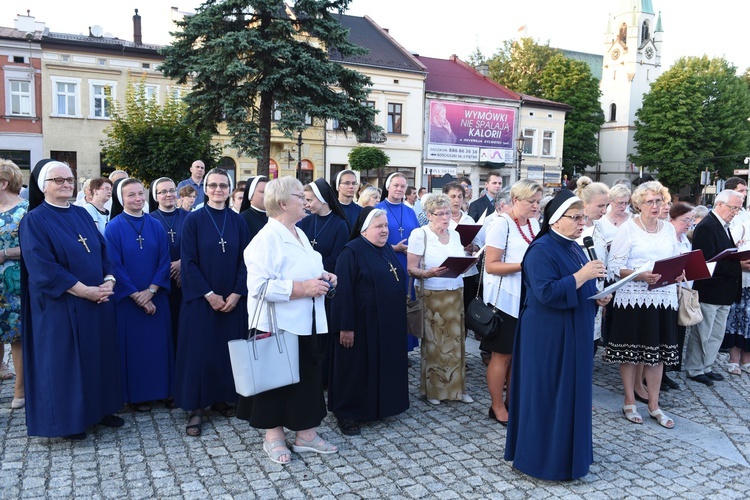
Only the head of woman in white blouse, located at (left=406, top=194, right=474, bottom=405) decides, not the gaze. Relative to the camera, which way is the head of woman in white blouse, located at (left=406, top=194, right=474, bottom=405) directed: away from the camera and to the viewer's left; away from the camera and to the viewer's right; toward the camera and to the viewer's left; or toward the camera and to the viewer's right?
toward the camera and to the viewer's right

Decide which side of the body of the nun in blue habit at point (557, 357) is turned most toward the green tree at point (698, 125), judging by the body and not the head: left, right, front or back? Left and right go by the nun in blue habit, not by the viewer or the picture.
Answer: left

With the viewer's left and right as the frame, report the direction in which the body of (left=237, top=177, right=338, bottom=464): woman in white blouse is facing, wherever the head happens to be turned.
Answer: facing the viewer and to the right of the viewer

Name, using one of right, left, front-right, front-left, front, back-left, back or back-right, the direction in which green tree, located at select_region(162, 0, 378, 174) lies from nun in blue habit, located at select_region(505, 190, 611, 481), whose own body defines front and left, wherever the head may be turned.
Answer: back-left

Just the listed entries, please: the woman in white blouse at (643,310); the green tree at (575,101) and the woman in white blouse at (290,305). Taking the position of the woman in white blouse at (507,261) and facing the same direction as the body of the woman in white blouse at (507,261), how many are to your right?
1

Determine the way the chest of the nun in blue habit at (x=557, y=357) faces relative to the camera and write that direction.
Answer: to the viewer's right

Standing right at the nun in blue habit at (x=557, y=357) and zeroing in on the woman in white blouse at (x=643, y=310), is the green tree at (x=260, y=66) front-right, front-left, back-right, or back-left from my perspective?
front-left

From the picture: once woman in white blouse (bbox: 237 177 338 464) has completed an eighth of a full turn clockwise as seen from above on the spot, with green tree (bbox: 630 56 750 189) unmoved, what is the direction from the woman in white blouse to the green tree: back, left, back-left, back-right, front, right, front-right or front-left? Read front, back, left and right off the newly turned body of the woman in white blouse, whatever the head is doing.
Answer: back-left

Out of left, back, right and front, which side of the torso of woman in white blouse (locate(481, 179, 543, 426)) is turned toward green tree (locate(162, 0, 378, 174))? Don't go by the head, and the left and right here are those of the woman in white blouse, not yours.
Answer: back

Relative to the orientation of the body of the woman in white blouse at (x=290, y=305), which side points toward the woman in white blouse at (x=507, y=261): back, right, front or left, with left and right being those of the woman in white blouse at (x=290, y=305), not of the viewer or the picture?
left

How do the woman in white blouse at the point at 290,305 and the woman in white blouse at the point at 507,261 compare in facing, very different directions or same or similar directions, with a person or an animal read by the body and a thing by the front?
same or similar directions

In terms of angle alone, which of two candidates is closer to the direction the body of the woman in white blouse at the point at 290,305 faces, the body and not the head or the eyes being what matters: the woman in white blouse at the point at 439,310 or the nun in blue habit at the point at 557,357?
the nun in blue habit

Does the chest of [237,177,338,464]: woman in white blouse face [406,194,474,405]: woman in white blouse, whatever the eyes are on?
no

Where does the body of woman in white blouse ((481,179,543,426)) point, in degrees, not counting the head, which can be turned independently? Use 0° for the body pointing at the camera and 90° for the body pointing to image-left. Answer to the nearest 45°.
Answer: approximately 315°

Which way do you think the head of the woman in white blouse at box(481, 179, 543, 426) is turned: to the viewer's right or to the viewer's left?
to the viewer's right

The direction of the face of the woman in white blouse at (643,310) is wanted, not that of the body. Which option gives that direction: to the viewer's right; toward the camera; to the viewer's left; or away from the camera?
toward the camera

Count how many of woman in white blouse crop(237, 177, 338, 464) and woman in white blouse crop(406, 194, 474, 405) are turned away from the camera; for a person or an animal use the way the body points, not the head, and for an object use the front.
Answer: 0
